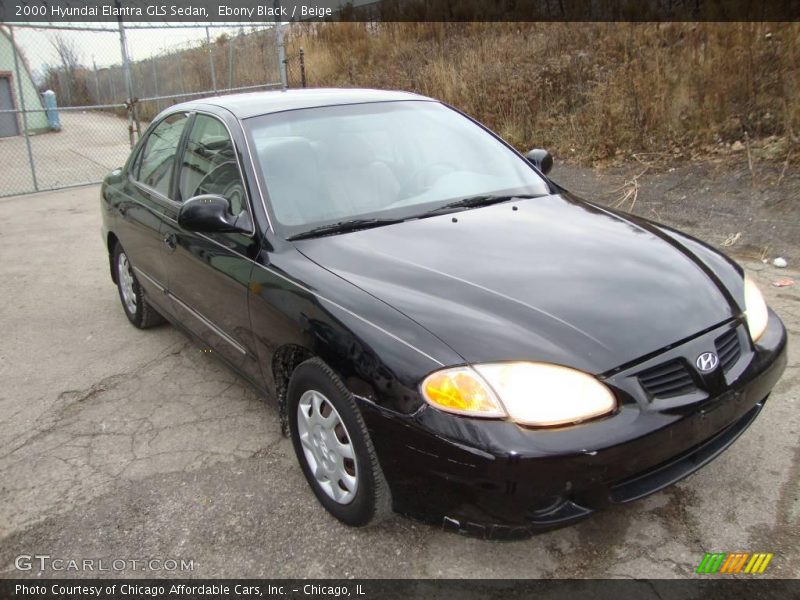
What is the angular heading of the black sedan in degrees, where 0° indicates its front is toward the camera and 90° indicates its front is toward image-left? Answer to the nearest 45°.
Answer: approximately 315°
